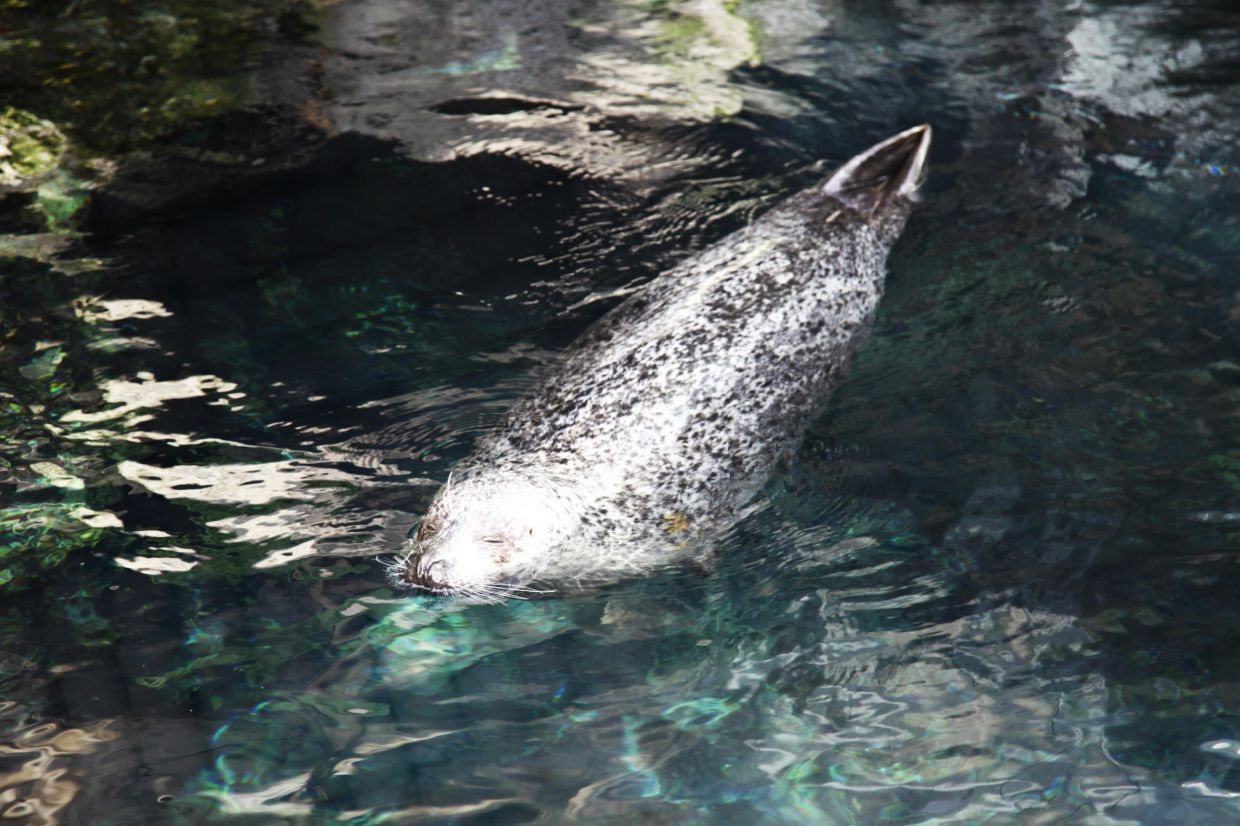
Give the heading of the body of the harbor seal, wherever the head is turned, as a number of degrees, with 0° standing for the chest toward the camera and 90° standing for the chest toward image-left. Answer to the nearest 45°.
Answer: approximately 45°
